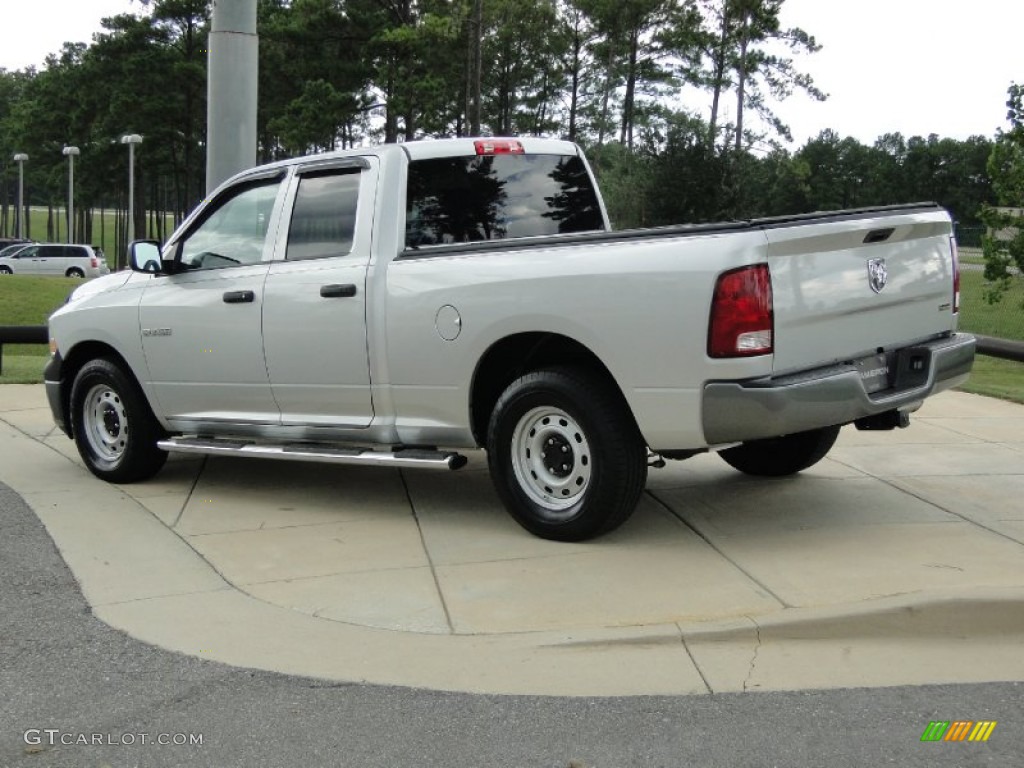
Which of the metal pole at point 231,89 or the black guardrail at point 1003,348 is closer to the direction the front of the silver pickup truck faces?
the metal pole

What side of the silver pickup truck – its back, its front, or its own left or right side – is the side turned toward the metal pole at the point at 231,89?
front

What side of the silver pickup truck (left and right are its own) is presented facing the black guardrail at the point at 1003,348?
right

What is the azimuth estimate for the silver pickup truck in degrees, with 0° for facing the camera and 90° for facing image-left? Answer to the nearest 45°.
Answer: approximately 135°

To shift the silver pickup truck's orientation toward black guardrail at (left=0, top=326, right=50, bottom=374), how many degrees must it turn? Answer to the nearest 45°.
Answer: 0° — it already faces it
